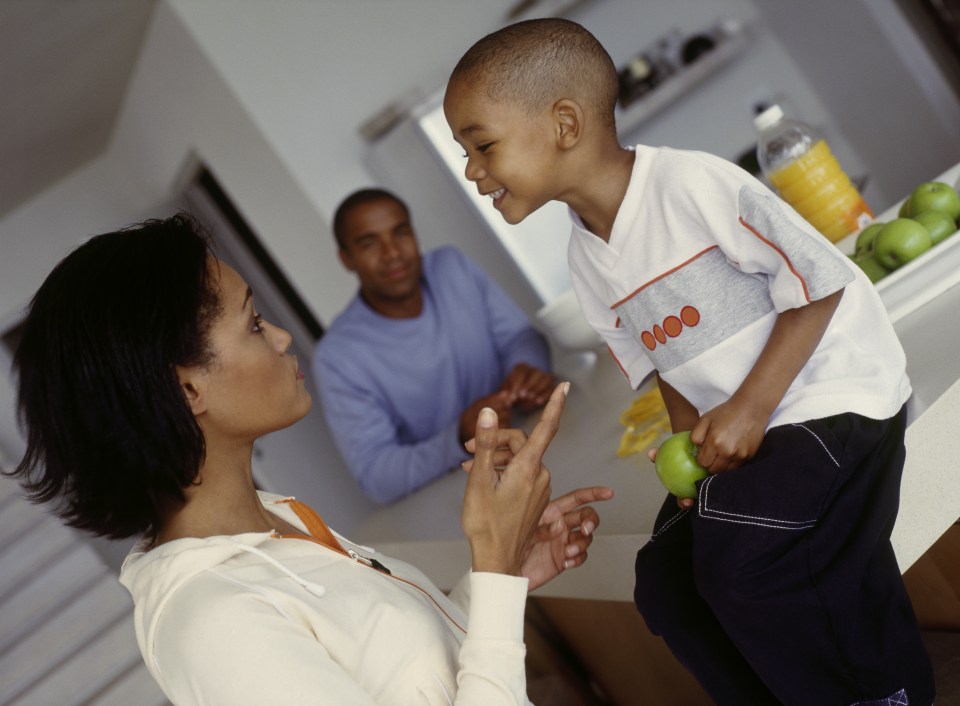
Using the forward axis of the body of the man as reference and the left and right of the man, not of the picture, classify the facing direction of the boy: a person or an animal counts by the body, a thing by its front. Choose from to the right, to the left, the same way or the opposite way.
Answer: to the right

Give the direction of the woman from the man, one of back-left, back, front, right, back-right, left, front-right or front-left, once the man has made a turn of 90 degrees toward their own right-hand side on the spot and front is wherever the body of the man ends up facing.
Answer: front-left

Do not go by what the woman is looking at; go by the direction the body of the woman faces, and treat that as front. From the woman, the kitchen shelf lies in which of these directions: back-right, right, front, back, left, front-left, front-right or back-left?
front-left

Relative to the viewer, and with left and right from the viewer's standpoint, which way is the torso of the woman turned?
facing to the right of the viewer

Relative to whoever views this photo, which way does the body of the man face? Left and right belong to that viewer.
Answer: facing the viewer and to the right of the viewer

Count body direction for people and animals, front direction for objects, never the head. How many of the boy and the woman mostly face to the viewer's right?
1

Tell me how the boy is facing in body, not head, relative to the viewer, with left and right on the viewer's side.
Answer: facing the viewer and to the left of the viewer

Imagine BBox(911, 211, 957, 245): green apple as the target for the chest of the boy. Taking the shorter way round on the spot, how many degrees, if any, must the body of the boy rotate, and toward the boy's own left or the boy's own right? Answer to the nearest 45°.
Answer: approximately 180°

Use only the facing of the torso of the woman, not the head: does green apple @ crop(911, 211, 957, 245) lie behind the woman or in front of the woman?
in front

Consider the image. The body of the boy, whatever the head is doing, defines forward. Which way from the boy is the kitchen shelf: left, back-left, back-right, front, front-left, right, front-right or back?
back-right

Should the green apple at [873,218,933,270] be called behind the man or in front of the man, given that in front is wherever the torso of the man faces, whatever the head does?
in front

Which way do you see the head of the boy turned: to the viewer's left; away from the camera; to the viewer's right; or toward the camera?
to the viewer's left

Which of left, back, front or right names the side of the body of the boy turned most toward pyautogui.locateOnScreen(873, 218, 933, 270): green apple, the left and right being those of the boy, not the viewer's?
back
